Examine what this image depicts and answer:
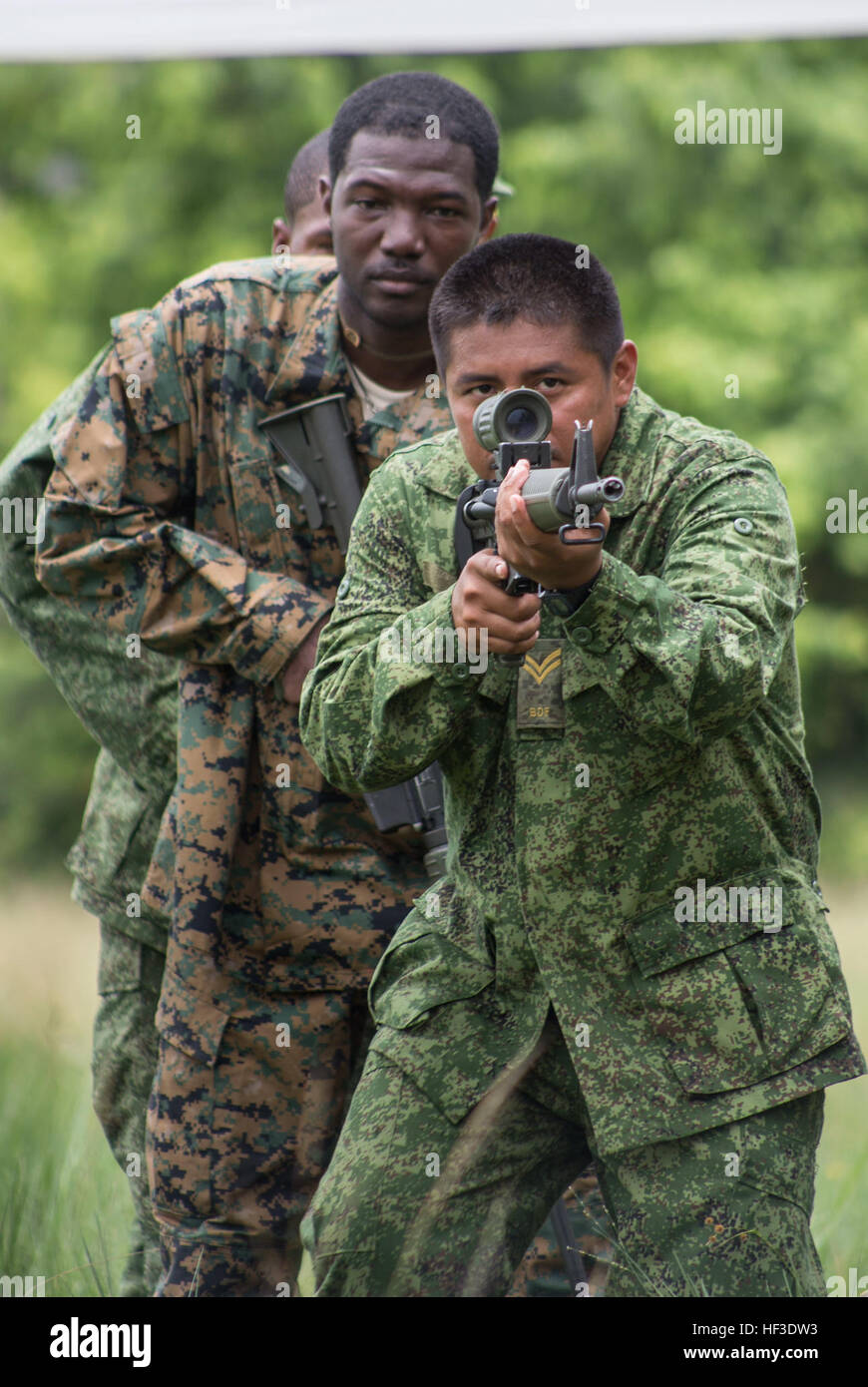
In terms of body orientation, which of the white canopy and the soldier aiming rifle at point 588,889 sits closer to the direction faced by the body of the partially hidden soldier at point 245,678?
the soldier aiming rifle

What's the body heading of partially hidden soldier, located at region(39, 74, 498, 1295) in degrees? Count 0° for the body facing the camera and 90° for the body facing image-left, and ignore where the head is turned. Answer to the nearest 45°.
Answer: approximately 315°
